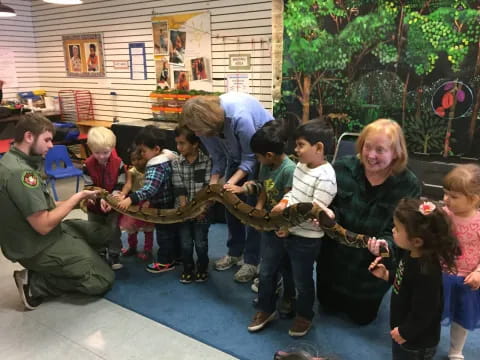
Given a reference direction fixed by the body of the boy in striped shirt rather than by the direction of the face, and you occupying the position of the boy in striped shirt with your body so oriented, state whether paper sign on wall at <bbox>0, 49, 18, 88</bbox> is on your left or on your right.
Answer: on your right

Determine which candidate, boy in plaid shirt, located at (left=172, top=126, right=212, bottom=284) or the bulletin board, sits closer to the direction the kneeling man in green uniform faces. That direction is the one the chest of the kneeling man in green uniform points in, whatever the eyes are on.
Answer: the boy in plaid shirt

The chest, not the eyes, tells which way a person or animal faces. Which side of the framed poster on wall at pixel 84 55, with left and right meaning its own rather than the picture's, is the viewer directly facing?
front

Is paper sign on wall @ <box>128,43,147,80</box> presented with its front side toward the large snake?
yes

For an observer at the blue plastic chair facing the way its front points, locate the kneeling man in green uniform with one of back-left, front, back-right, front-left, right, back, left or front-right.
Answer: front-right

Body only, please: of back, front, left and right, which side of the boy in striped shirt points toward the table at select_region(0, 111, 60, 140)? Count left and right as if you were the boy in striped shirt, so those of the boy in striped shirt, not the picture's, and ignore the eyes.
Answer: right

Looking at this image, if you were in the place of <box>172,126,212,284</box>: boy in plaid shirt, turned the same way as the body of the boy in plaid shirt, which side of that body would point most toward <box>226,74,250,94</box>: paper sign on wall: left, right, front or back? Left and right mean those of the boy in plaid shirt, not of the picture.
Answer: back

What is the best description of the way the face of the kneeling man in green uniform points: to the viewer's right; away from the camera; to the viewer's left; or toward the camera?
to the viewer's right

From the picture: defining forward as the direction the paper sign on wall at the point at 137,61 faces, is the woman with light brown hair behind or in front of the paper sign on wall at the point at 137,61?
in front

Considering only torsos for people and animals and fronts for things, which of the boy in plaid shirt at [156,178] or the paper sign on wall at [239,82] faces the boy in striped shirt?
the paper sign on wall

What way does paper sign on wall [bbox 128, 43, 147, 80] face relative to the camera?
toward the camera

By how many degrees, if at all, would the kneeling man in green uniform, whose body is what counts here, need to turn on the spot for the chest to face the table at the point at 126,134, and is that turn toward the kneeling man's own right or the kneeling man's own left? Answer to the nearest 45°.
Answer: approximately 90° to the kneeling man's own left

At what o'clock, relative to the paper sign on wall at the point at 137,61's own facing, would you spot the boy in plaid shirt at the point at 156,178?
The boy in plaid shirt is roughly at 12 o'clock from the paper sign on wall.

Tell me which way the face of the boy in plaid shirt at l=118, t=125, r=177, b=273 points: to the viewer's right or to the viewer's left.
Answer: to the viewer's left

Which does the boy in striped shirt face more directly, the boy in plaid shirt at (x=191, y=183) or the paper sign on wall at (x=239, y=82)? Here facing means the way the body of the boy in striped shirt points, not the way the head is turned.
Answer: the boy in plaid shirt

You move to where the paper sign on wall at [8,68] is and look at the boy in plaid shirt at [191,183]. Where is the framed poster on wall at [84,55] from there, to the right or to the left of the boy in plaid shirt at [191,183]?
left

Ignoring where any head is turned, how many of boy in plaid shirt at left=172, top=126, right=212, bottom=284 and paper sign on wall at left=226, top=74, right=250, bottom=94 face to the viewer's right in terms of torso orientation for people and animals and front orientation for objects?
0

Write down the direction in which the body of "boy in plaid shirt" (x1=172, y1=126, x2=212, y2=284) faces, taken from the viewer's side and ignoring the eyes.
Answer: toward the camera

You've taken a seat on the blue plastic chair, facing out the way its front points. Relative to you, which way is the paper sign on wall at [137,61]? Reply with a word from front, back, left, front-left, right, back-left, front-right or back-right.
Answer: left
